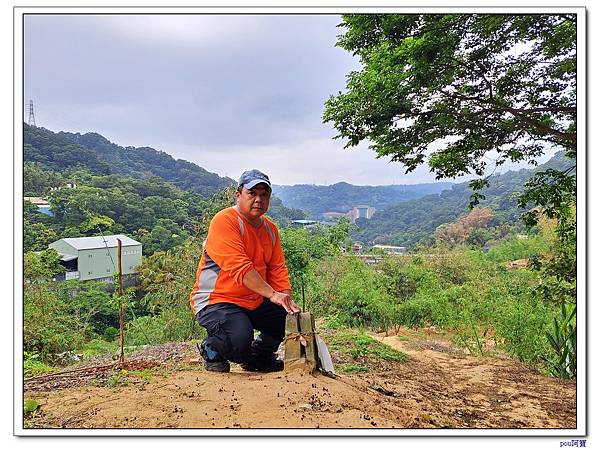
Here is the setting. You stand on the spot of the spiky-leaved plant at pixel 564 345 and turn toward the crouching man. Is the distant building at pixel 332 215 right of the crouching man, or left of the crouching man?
right

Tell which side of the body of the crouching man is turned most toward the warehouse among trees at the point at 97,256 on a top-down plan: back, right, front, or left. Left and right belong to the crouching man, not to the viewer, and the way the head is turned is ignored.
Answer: back

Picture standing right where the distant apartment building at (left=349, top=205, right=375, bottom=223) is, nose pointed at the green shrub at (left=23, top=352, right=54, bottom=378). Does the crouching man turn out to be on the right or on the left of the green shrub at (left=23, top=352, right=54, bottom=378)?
left

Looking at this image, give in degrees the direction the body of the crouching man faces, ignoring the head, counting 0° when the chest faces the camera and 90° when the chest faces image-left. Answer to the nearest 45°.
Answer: approximately 315°

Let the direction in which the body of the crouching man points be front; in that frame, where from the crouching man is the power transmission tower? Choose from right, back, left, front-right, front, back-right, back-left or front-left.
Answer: back-right

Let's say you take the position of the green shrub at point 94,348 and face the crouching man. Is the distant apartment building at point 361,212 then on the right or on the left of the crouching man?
left

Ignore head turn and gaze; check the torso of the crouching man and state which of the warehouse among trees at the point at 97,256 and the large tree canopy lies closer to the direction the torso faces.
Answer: the large tree canopy

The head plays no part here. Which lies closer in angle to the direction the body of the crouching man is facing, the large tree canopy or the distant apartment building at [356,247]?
the large tree canopy

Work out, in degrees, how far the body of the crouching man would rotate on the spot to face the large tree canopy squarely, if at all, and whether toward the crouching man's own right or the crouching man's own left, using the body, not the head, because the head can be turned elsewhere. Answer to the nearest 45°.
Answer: approximately 45° to the crouching man's own left

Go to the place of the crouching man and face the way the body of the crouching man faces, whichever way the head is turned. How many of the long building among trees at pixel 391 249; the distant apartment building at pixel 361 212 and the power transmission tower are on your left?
2
